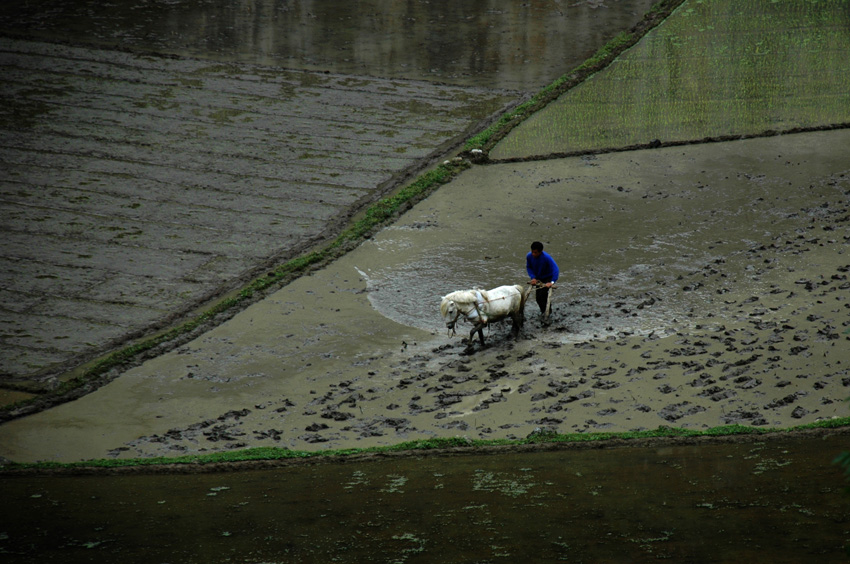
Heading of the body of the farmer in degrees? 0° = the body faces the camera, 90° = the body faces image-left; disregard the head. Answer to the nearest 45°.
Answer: approximately 45°
